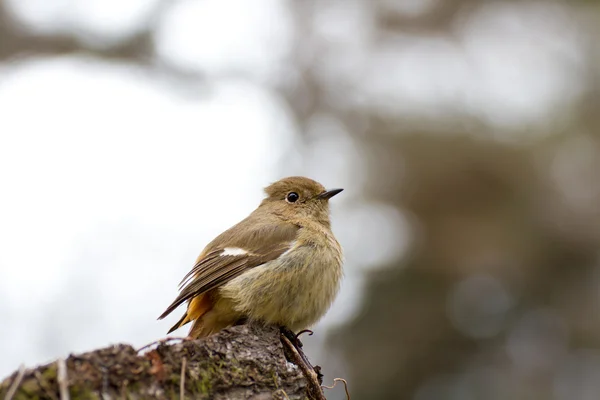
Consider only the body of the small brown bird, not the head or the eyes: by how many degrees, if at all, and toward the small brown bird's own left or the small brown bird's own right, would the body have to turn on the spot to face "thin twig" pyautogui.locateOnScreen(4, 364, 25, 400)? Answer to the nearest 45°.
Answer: approximately 135° to the small brown bird's own right

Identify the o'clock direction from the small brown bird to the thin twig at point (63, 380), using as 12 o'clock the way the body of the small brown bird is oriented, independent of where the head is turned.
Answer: The thin twig is roughly at 4 o'clock from the small brown bird.

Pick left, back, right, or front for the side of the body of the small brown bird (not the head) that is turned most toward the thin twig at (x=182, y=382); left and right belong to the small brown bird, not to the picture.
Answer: right

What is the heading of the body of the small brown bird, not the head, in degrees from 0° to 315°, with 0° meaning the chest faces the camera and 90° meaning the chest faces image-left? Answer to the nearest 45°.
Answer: approximately 270°
